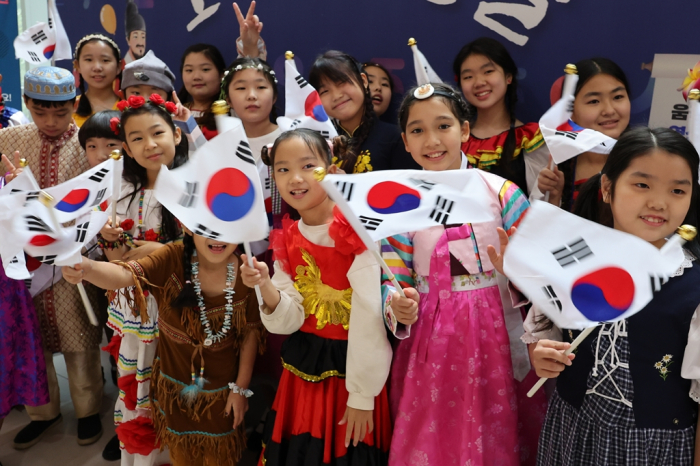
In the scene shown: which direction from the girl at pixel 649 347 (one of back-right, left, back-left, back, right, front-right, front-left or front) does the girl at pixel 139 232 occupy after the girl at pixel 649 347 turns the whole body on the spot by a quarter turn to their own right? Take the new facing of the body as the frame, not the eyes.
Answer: front-left

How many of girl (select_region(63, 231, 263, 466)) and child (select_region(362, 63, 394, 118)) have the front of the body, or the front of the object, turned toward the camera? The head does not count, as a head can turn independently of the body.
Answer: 2

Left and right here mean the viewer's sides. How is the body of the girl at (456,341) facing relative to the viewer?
facing the viewer

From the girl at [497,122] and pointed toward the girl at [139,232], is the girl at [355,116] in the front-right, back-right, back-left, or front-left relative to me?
front-right

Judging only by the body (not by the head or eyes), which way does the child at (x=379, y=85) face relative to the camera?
toward the camera

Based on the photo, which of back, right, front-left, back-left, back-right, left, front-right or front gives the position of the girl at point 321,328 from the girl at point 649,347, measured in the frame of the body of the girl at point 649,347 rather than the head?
front-right

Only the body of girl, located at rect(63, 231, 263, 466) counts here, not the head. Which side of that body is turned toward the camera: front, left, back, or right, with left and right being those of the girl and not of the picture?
front

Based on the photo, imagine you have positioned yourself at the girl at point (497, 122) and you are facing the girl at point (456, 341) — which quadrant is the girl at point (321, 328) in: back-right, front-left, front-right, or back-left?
front-right

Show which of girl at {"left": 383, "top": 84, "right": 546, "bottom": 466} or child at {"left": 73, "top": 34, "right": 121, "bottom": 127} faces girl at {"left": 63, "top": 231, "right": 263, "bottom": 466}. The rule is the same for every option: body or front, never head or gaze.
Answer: the child

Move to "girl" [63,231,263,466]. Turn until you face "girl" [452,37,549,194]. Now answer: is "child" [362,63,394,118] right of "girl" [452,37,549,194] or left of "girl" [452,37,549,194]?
left

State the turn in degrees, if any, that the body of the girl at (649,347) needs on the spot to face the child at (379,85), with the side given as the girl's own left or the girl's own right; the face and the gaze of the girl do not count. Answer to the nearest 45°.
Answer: approximately 90° to the girl's own right

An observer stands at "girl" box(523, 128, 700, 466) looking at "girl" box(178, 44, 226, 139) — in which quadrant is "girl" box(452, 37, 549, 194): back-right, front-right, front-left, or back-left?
front-right

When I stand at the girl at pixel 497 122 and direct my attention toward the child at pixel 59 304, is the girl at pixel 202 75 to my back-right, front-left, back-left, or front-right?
front-right
